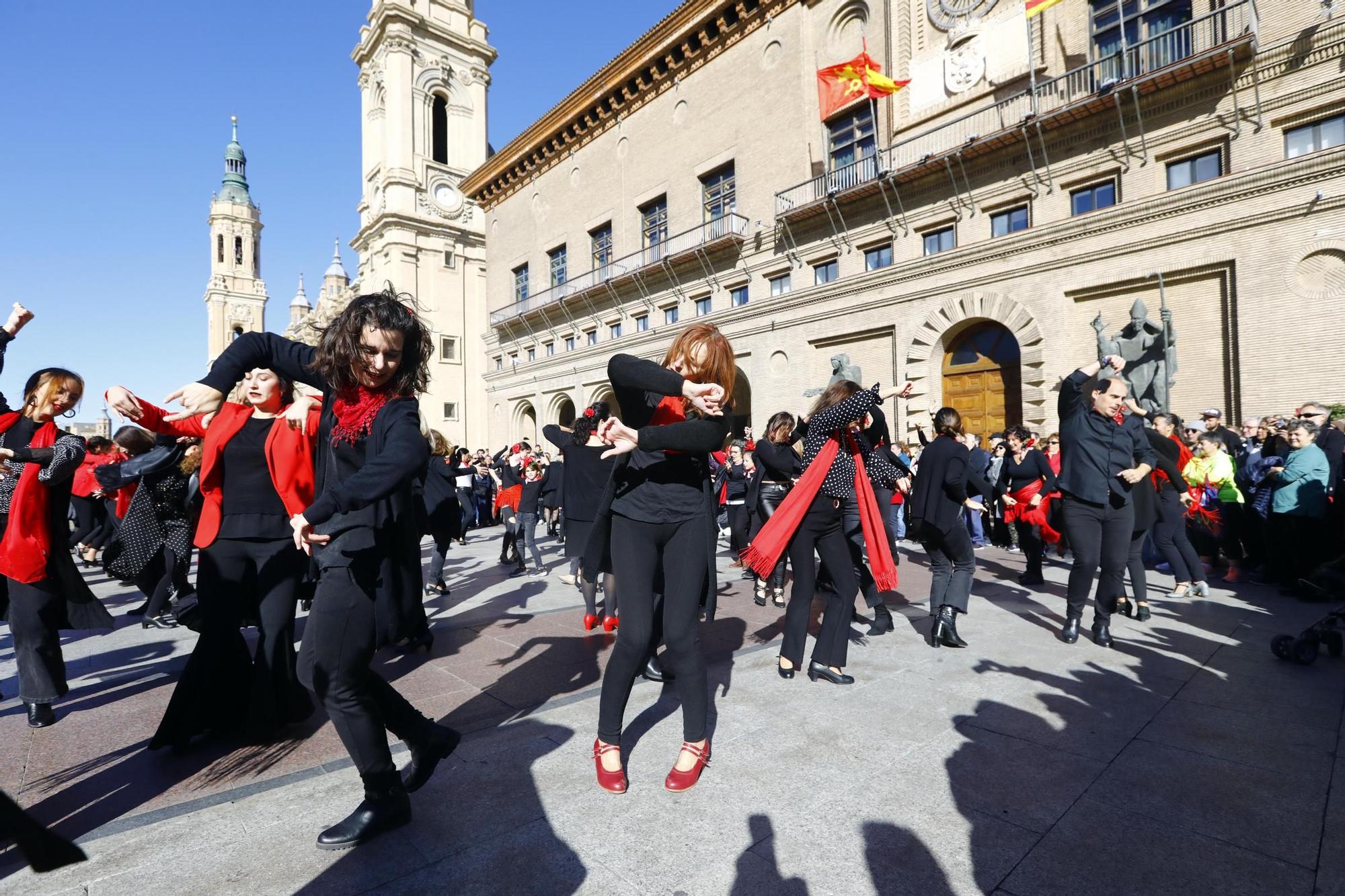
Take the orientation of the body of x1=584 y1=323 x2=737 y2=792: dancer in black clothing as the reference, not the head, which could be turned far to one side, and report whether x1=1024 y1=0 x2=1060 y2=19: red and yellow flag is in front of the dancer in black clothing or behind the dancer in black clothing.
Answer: behind

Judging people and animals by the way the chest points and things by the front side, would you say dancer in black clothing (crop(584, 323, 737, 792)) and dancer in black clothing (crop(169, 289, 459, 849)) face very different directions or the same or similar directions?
same or similar directions

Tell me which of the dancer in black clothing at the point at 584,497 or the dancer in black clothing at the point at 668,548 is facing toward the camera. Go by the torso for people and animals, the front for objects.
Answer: the dancer in black clothing at the point at 668,548

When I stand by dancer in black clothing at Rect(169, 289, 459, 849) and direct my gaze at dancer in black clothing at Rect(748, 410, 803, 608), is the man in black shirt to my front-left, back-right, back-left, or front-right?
front-right

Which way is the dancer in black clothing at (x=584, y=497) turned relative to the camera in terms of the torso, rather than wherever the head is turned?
away from the camera

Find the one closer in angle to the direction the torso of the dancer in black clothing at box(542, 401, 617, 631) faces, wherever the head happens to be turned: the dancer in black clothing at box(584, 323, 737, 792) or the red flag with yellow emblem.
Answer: the red flag with yellow emblem

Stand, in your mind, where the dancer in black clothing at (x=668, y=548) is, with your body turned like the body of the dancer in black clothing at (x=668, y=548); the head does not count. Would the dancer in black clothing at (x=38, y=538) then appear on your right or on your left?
on your right

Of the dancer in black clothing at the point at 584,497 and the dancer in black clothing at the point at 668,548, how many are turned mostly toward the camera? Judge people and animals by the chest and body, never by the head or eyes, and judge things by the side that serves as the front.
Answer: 1

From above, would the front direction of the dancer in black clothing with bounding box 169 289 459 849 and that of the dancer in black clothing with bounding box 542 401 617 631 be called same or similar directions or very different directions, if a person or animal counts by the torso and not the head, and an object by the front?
very different directions

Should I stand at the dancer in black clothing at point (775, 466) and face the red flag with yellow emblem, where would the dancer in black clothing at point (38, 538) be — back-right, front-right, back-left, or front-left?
back-left

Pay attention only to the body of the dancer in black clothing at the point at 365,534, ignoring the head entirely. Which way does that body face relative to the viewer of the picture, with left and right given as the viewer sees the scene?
facing the viewer and to the left of the viewer

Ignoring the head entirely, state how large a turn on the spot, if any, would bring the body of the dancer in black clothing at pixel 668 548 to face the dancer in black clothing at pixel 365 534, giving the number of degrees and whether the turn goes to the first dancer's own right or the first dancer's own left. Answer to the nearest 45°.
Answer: approximately 90° to the first dancer's own right

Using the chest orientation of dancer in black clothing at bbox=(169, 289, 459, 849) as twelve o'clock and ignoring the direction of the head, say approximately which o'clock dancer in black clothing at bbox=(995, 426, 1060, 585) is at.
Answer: dancer in black clothing at bbox=(995, 426, 1060, 585) is roughly at 7 o'clock from dancer in black clothing at bbox=(169, 289, 459, 849).

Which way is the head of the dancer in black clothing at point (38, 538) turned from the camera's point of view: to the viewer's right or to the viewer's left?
to the viewer's right

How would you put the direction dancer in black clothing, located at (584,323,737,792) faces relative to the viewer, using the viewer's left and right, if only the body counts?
facing the viewer

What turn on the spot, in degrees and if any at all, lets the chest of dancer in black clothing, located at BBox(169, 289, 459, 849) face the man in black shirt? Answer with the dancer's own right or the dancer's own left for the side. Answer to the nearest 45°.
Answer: approximately 135° to the dancer's own left

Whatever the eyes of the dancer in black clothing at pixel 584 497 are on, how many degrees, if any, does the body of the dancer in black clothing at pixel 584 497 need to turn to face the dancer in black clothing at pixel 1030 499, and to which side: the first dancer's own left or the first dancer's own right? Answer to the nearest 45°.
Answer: approximately 90° to the first dancer's own right
